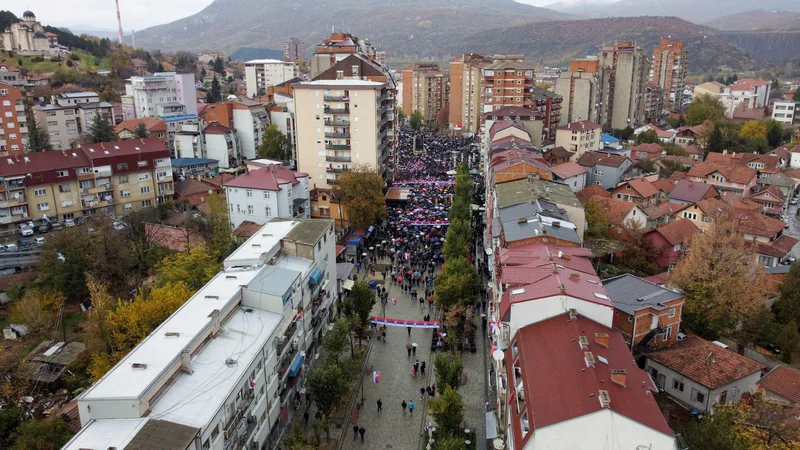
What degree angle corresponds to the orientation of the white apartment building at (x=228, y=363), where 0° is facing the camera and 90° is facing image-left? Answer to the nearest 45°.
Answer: approximately 270°

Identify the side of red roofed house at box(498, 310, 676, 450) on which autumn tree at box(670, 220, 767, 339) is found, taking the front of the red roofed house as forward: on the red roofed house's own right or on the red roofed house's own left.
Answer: on the red roofed house's own right

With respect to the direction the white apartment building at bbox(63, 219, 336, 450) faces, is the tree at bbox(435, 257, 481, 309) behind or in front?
in front

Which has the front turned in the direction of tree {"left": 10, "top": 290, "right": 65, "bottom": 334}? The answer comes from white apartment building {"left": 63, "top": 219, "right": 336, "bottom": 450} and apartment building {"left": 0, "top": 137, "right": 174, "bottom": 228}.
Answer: the apartment building

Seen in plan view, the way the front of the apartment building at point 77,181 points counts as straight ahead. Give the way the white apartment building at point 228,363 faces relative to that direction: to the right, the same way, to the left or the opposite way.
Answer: to the left

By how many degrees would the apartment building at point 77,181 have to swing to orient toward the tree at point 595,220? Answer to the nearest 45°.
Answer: approximately 45° to its left

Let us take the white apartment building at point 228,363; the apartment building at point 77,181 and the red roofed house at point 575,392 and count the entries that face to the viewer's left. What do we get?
1

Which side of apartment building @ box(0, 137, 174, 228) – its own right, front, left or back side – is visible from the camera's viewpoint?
front

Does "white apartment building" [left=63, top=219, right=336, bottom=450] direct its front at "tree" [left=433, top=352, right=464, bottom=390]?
yes

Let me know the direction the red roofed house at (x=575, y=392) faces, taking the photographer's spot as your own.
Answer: facing to the left of the viewer

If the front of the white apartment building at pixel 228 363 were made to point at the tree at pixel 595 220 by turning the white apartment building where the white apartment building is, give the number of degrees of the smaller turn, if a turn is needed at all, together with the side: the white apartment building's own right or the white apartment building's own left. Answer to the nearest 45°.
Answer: approximately 45° to the white apartment building's own left

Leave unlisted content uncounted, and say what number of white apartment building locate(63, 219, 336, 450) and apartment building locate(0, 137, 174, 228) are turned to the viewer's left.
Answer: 0

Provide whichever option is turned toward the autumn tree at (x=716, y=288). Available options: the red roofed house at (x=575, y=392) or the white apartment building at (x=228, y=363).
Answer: the white apartment building

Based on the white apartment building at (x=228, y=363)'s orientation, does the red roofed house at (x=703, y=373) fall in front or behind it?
in front

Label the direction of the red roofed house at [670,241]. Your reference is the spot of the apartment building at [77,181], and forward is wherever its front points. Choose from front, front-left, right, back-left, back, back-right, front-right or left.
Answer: front-left

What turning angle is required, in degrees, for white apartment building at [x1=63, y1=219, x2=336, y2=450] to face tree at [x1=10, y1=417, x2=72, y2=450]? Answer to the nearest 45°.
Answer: approximately 180°

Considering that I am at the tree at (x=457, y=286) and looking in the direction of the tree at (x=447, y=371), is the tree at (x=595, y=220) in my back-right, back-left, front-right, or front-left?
back-left
